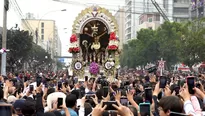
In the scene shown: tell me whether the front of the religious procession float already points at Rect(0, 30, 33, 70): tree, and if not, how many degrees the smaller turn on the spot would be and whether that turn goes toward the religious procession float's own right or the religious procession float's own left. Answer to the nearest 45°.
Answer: approximately 135° to the religious procession float's own right

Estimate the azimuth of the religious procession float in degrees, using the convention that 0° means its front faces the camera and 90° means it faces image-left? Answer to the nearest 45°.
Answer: approximately 0°
